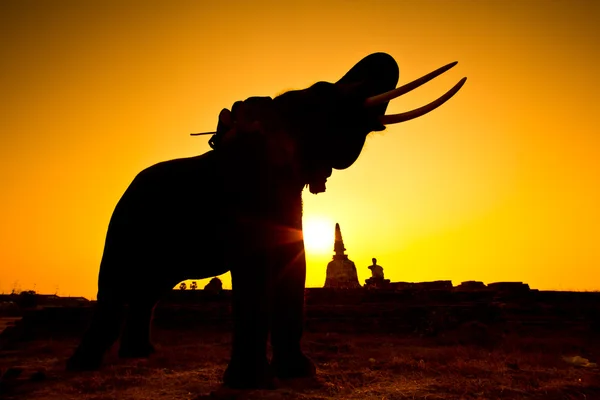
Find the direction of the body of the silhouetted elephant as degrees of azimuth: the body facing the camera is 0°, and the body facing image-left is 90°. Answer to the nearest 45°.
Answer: approximately 315°

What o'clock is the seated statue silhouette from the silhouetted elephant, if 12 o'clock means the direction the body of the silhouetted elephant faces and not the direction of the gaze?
The seated statue silhouette is roughly at 8 o'clock from the silhouetted elephant.

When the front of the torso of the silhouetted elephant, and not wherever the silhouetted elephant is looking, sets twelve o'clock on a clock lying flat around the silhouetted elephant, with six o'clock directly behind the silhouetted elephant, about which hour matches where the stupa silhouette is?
The stupa silhouette is roughly at 8 o'clock from the silhouetted elephant.
